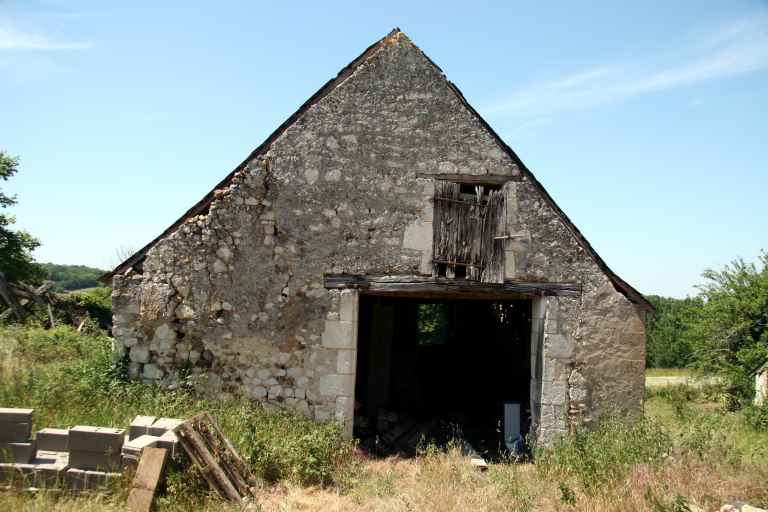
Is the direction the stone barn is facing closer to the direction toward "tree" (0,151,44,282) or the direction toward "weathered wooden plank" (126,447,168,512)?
the weathered wooden plank

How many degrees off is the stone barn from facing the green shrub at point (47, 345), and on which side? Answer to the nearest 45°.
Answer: approximately 135° to its right

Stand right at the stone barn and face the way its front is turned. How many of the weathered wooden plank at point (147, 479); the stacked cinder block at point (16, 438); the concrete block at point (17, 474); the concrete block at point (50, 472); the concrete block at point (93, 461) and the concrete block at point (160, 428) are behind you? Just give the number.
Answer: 0

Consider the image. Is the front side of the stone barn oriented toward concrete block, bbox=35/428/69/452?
no

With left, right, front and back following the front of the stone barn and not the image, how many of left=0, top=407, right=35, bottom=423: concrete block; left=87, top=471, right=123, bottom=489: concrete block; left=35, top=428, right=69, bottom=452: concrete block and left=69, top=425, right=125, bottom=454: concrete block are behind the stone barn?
0

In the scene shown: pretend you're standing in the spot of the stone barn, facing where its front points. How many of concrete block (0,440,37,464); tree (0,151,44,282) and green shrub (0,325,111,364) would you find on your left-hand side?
0

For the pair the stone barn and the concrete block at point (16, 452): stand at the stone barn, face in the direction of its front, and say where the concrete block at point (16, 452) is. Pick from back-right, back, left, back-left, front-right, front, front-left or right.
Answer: front-right

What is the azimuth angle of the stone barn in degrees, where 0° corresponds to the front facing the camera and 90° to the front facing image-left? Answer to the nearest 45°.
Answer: approximately 0°

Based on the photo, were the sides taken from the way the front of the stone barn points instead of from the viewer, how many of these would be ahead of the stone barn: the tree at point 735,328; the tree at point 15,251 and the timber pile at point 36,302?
0

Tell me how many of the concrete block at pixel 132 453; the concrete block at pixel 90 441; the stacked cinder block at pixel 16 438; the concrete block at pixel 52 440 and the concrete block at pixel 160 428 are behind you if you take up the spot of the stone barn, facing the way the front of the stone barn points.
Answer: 0

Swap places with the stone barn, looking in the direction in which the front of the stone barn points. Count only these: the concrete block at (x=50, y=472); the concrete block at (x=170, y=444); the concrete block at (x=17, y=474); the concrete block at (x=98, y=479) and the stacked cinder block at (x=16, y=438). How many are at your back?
0

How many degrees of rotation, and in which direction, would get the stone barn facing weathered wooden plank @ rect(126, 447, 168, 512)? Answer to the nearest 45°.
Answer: approximately 45° to its right

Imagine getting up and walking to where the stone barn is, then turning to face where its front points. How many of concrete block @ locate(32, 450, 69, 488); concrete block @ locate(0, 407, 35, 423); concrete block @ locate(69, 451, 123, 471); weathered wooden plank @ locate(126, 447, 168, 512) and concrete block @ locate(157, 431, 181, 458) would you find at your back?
0

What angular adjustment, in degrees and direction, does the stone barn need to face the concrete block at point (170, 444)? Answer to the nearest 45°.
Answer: approximately 45° to its right

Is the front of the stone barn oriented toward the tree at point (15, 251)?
no

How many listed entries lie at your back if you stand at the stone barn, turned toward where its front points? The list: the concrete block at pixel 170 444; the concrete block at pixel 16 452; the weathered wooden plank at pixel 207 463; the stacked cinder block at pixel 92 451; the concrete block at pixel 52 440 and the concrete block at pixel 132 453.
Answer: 0

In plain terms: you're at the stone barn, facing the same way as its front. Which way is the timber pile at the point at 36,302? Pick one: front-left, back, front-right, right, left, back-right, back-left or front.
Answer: back-right

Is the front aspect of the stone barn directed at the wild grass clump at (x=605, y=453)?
no
